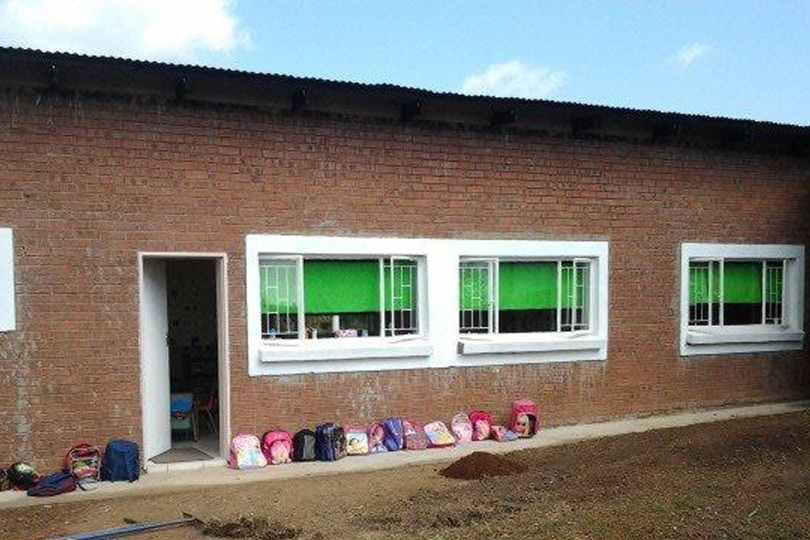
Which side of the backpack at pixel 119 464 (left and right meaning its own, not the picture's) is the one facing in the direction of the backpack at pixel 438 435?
left

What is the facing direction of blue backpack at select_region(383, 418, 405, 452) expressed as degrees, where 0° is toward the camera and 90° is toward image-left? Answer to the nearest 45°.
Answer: approximately 0°

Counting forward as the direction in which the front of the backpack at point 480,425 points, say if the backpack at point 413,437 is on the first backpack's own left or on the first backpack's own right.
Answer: on the first backpack's own right

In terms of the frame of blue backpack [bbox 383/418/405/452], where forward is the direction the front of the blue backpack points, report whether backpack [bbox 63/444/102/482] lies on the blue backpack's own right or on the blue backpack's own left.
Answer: on the blue backpack's own right

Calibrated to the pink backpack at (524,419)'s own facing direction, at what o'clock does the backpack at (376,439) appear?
The backpack is roughly at 2 o'clock from the pink backpack.
